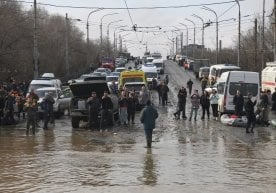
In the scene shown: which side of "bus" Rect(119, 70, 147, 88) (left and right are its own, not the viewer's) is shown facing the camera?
front

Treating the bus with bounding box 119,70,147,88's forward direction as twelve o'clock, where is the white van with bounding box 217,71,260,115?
The white van is roughly at 11 o'clock from the bus.

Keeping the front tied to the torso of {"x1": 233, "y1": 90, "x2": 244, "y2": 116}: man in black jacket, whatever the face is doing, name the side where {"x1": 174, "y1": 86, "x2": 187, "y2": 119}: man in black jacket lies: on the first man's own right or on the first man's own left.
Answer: on the first man's own right

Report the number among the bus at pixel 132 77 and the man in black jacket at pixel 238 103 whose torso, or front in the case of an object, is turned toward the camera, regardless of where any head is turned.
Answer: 2

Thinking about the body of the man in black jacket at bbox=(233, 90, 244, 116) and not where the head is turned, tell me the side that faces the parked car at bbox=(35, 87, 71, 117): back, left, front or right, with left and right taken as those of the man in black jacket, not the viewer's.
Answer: right

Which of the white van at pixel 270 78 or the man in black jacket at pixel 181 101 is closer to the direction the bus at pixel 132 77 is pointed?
the man in black jacket

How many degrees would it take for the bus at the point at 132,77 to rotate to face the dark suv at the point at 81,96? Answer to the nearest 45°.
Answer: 0° — it already faces it

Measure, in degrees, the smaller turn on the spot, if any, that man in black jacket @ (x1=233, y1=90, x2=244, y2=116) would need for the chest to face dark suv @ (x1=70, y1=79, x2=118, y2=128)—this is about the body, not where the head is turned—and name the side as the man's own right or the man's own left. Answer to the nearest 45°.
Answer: approximately 45° to the man's own right

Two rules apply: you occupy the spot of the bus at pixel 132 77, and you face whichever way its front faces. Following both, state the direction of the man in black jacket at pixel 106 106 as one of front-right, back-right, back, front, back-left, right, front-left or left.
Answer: front

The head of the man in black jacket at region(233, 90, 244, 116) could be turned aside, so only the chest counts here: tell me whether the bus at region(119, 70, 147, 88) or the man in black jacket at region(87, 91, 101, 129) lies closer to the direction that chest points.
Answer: the man in black jacket

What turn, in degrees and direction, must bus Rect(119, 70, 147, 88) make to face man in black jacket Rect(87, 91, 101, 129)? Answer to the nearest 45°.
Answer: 0° — it already faces them
